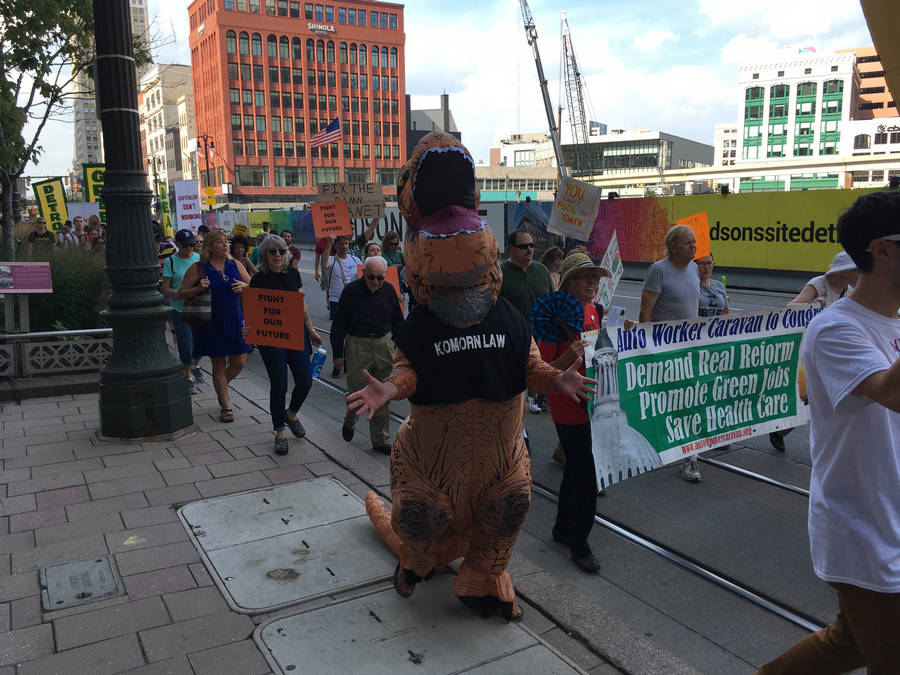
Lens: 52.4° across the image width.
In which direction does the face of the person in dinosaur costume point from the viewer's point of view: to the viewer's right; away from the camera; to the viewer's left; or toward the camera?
toward the camera

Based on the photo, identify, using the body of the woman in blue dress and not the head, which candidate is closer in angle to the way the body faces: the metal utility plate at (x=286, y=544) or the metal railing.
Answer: the metal utility plate

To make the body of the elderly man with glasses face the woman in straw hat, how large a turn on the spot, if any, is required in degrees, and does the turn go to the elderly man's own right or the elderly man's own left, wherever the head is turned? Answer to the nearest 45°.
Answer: approximately 45° to the elderly man's own left

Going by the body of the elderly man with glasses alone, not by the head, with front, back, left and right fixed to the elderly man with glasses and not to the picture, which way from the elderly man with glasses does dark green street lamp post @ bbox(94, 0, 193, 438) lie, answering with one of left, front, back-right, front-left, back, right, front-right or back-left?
right

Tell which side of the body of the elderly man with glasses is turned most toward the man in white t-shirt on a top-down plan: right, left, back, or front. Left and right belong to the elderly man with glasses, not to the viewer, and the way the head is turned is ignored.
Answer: front

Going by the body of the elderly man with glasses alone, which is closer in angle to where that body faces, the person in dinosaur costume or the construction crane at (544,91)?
the person in dinosaur costume

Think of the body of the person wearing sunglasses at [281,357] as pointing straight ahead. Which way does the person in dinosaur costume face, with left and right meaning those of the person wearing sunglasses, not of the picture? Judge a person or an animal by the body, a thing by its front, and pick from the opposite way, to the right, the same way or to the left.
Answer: the same way

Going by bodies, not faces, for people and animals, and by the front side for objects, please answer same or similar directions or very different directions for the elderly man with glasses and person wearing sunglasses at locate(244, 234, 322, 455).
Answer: same or similar directions

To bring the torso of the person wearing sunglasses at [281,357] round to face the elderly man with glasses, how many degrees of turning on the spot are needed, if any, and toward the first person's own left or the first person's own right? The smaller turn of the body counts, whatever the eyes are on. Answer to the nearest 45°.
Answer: approximately 90° to the first person's own left

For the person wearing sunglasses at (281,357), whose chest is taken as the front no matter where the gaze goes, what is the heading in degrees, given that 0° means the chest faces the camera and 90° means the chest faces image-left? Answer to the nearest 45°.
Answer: approximately 0°

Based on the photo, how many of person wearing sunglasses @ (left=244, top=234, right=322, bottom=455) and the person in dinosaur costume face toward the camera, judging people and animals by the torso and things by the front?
2

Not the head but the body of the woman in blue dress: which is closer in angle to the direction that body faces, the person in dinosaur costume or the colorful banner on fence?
the person in dinosaur costume

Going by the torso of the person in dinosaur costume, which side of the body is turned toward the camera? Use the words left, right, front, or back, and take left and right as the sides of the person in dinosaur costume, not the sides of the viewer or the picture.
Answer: front

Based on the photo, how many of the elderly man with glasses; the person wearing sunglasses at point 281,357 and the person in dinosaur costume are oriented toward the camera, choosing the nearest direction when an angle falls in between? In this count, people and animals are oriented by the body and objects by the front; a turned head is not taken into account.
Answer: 3

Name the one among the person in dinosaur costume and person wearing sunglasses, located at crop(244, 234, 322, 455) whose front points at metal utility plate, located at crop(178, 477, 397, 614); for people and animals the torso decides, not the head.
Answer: the person wearing sunglasses

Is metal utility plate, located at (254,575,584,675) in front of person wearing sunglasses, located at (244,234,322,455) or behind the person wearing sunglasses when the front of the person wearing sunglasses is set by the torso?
in front

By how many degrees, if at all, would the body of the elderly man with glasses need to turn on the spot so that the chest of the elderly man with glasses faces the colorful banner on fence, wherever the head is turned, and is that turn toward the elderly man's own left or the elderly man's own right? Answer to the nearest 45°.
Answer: approximately 135° to the elderly man's own left

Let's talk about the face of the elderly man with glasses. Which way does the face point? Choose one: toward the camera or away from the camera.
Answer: toward the camera
